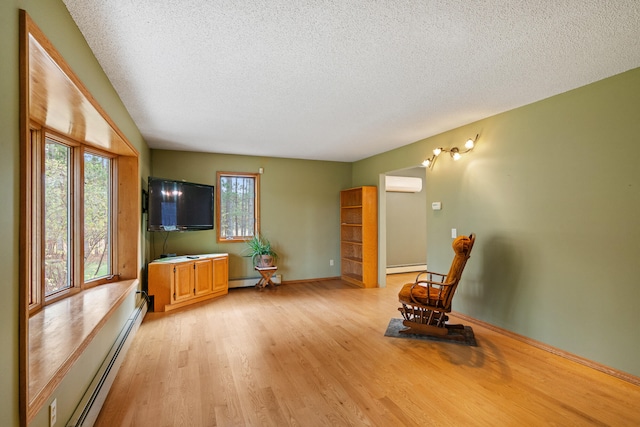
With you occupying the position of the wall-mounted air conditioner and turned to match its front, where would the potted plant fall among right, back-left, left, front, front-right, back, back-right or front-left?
front-right

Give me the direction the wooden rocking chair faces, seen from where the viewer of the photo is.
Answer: facing to the left of the viewer

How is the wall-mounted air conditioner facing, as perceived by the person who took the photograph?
facing the viewer

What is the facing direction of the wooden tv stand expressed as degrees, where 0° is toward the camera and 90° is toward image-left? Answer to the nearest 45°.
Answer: approximately 315°

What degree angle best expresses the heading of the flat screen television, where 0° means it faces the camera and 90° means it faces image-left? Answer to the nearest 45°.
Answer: approximately 315°

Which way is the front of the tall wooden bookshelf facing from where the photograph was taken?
facing the viewer and to the left of the viewer

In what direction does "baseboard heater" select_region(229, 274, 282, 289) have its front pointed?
toward the camera

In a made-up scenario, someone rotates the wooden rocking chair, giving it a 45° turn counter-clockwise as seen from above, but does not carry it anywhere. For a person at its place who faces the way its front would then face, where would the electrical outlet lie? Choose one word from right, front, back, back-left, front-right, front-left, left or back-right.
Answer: front

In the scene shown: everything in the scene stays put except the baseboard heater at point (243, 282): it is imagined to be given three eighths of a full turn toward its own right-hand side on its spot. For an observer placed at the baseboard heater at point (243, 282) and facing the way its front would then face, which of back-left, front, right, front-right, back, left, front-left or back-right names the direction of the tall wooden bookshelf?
back-right

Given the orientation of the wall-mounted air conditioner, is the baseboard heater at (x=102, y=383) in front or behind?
in front

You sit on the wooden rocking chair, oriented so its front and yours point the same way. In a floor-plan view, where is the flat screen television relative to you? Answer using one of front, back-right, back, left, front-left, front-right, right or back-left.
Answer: front

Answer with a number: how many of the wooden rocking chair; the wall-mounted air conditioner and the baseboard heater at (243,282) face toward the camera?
2
